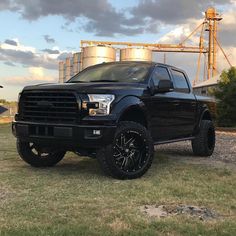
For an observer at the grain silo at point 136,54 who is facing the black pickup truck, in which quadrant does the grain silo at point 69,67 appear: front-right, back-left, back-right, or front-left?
back-right

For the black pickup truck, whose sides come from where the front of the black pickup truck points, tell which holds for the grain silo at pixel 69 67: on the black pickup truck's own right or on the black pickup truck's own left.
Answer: on the black pickup truck's own right

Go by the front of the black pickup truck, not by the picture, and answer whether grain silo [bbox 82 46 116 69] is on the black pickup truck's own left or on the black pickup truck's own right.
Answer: on the black pickup truck's own right

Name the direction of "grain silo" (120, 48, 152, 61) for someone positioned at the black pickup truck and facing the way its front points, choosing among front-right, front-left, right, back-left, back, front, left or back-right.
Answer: back-right

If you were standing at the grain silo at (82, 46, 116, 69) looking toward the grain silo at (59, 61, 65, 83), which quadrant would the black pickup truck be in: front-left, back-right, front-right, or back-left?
back-left

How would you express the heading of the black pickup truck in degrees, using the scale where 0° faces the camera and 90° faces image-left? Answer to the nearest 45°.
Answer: approximately 45°

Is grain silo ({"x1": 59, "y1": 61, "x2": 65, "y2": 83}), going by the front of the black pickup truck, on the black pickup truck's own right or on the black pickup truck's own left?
on the black pickup truck's own right

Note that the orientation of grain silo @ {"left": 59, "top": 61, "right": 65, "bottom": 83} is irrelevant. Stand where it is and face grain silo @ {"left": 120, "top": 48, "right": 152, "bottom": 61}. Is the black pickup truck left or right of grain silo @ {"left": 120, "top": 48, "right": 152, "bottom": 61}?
right

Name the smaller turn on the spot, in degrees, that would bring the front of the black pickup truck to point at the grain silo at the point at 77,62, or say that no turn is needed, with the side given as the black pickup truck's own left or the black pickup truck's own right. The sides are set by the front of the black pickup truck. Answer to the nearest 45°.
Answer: approximately 135° to the black pickup truck's own right
